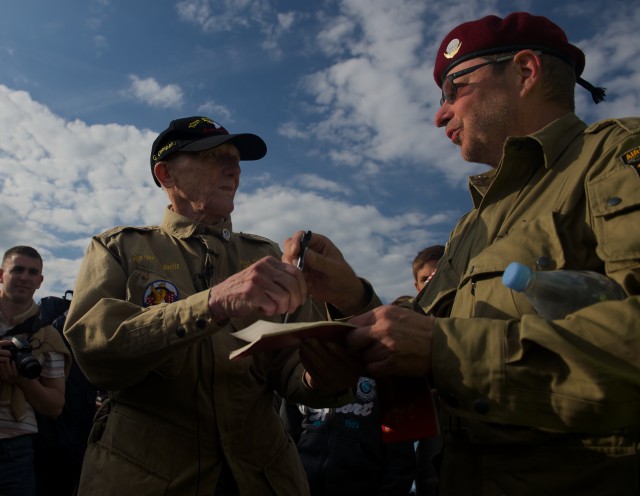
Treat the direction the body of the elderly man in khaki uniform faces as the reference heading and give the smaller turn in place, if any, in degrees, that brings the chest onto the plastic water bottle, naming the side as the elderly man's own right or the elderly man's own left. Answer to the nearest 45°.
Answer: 0° — they already face it

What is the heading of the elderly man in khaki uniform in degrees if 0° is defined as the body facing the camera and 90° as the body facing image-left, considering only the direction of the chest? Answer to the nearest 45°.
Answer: approximately 315°

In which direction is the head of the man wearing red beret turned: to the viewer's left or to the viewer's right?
to the viewer's left

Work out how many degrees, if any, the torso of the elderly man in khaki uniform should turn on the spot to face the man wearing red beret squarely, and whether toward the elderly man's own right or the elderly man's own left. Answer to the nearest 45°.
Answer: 0° — they already face them
